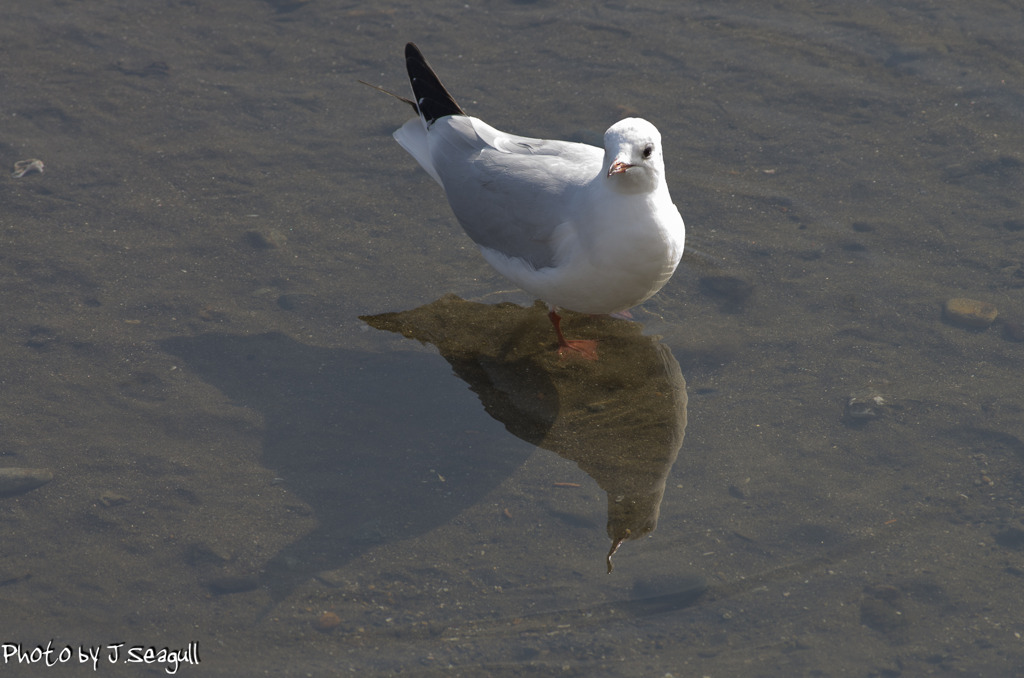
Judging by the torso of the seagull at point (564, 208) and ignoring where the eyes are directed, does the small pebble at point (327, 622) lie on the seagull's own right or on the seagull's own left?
on the seagull's own right

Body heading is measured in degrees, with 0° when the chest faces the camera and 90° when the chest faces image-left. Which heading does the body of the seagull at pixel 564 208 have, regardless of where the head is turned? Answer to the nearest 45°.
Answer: approximately 315°

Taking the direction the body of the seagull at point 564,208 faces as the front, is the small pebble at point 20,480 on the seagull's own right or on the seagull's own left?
on the seagull's own right

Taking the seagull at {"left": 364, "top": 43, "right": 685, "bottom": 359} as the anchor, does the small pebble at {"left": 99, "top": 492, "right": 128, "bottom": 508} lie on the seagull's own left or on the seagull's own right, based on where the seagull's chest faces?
on the seagull's own right

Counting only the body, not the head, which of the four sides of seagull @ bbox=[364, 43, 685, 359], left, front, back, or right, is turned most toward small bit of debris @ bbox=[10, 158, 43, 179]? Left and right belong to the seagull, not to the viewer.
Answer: back
